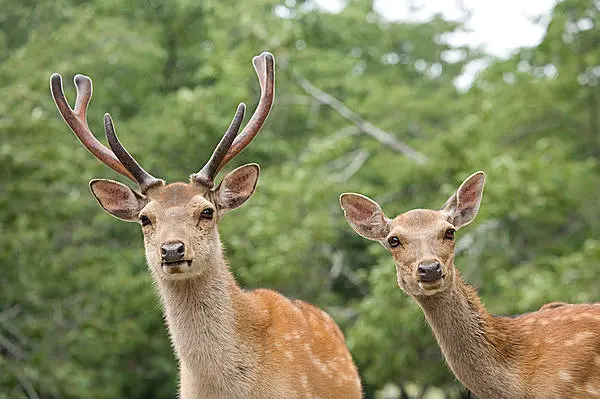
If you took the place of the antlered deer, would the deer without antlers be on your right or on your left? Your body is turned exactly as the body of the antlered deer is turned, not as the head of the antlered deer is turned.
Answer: on your left

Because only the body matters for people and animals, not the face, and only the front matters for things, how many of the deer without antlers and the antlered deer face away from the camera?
0

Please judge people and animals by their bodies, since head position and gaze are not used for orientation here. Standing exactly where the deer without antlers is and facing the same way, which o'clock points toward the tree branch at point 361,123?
The tree branch is roughly at 4 o'clock from the deer without antlers.

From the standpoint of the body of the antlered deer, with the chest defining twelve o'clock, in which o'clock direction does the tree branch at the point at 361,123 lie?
The tree branch is roughly at 5 o'clock from the antlered deer.

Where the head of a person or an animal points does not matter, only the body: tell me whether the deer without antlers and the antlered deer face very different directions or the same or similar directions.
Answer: same or similar directions

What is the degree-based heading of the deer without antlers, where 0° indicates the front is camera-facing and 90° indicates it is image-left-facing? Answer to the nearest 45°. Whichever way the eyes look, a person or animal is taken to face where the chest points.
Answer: approximately 45°

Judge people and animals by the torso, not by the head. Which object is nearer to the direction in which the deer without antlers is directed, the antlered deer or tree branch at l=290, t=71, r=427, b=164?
the antlered deer

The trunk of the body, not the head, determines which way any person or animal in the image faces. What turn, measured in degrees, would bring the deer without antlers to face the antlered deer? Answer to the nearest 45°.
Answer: approximately 45° to its right
